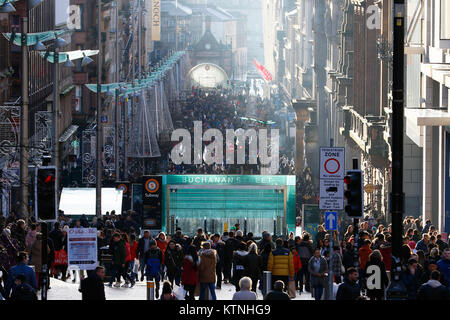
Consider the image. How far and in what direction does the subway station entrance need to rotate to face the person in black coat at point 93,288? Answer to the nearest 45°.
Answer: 0° — it already faces them

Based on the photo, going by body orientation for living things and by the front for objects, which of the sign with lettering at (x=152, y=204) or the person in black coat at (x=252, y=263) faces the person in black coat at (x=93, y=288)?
the sign with lettering

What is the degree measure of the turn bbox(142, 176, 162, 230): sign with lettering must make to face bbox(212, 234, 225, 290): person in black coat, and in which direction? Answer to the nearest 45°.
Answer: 0° — it already faces them
